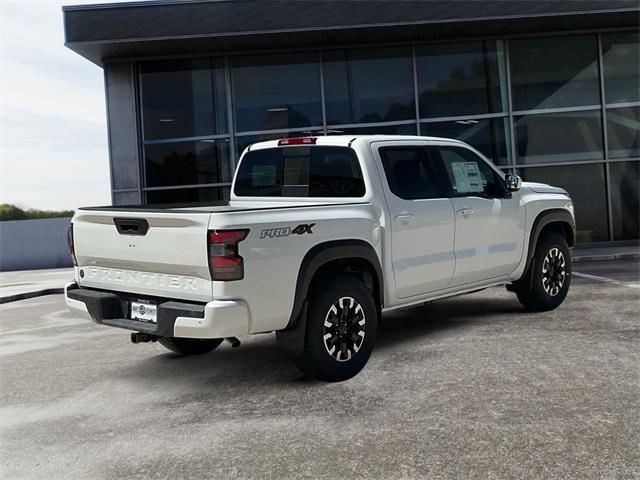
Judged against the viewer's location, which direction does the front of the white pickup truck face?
facing away from the viewer and to the right of the viewer
